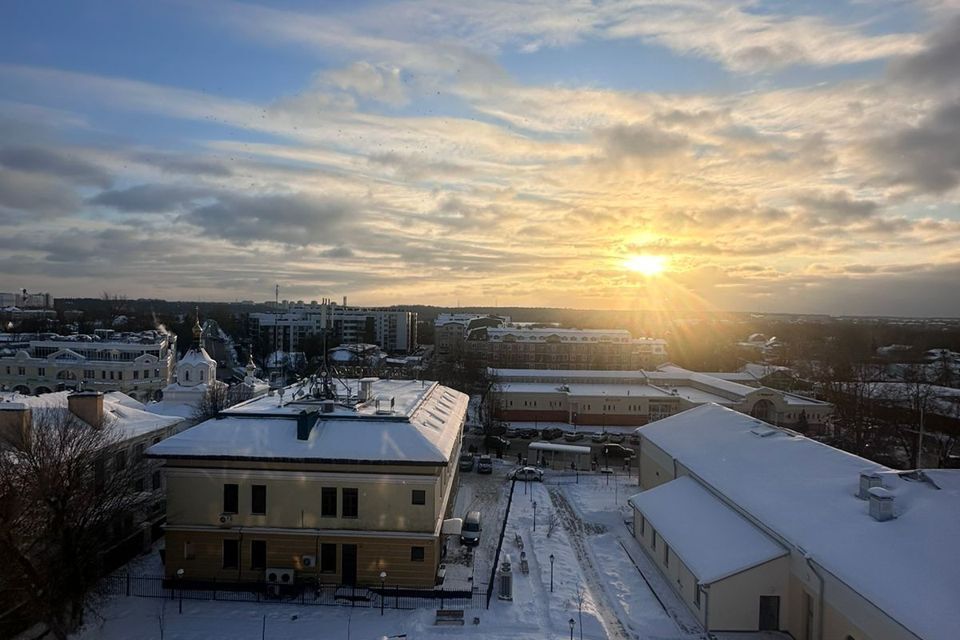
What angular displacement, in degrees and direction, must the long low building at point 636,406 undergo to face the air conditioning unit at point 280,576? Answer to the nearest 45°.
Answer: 0° — it already faces it

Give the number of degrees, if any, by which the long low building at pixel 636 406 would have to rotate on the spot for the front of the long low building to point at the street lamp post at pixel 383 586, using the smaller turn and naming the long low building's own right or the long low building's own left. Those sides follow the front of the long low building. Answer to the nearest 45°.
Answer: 0° — it already faces it

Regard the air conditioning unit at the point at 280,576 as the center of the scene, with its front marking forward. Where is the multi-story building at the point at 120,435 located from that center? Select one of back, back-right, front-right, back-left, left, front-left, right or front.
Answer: back-right

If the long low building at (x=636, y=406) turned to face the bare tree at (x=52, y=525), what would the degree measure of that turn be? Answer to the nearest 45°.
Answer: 0° — it already faces it

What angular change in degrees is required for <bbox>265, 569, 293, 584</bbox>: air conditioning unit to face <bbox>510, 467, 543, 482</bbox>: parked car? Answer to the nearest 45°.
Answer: approximately 135° to its left

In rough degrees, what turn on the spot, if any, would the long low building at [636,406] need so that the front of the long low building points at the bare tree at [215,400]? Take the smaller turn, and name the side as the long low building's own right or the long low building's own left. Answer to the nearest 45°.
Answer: approximately 45° to the long low building's own right

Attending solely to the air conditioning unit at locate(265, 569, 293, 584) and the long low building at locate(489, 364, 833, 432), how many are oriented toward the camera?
2

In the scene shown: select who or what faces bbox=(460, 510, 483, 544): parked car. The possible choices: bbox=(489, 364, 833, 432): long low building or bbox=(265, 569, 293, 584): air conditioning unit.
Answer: the long low building

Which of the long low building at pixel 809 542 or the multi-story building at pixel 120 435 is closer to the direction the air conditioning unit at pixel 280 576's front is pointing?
the long low building

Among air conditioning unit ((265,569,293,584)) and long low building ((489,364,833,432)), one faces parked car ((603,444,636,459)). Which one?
the long low building

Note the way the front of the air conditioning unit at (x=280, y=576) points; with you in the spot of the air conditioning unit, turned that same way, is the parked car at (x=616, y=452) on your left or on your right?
on your left

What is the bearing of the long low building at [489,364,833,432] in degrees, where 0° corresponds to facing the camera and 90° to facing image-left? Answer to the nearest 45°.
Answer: approximately 0°

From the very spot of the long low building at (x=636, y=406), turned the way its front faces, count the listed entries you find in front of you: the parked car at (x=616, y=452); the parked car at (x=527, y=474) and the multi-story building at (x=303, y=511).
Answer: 3
